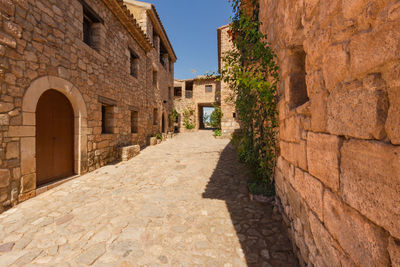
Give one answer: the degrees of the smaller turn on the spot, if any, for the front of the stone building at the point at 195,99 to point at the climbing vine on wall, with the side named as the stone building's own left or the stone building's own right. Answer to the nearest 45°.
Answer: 0° — it already faces it

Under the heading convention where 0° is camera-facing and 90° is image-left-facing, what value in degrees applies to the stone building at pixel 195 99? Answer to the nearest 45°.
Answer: approximately 0°

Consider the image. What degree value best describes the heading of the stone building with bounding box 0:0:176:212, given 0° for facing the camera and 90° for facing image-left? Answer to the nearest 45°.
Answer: approximately 315°

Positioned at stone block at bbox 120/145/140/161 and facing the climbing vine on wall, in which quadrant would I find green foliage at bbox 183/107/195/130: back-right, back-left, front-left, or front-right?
back-left

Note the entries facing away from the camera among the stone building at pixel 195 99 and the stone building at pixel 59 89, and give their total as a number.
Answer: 0

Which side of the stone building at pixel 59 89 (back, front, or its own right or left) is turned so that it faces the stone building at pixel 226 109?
left

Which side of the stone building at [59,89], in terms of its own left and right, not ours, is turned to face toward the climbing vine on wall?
front

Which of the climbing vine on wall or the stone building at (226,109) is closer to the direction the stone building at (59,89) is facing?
the climbing vine on wall

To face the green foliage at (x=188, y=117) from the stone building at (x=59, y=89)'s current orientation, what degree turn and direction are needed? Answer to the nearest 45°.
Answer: approximately 90° to its left

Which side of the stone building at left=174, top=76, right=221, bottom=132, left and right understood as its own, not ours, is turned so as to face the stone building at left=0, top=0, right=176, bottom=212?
front

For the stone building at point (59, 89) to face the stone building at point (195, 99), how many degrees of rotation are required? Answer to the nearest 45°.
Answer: approximately 90° to its left
